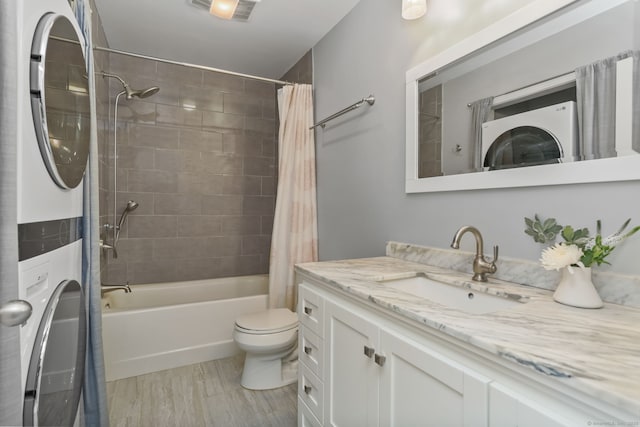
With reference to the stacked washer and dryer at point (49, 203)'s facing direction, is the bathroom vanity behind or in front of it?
in front

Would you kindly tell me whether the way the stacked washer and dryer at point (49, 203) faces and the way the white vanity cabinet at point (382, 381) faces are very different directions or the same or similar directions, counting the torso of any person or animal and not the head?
very different directions

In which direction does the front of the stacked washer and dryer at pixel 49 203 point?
to the viewer's right

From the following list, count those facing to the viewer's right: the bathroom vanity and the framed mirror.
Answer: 0

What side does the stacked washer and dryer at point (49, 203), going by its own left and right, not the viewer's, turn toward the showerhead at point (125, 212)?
left

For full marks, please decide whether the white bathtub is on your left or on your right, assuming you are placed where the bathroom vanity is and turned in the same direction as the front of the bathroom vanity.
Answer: on your right

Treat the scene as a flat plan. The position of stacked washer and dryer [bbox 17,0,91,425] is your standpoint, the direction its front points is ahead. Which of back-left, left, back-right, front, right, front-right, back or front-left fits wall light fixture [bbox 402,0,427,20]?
front

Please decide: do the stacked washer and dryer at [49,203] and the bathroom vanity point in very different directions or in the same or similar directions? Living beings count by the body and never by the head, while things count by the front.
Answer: very different directions

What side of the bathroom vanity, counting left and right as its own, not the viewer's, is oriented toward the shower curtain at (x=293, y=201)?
right

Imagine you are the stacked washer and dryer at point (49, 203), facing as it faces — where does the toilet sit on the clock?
The toilet is roughly at 11 o'clock from the stacked washer and dryer.

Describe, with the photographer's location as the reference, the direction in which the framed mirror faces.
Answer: facing the viewer and to the left of the viewer
